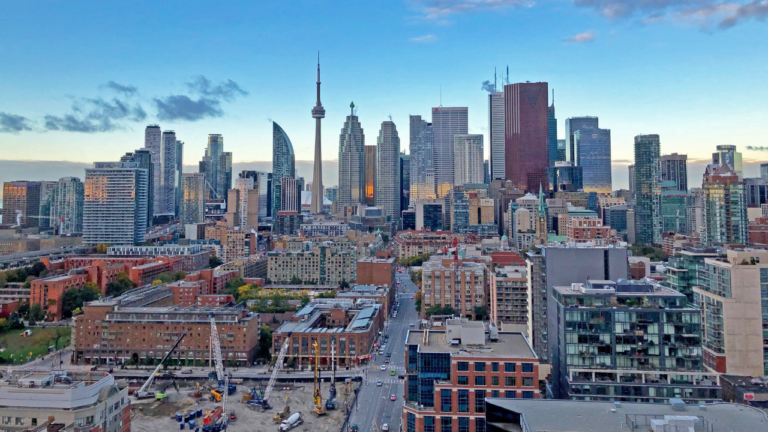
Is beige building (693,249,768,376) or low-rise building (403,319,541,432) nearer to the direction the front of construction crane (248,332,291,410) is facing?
the beige building

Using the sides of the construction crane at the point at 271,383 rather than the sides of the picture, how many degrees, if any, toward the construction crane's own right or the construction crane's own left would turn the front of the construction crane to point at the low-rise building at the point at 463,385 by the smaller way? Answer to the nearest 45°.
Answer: approximately 45° to the construction crane's own right

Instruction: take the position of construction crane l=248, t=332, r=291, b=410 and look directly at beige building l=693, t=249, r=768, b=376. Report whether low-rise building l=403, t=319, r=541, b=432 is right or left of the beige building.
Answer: right

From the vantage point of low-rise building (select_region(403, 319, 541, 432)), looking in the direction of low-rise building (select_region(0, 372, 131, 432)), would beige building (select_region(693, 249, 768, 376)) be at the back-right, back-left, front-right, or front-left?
back-right

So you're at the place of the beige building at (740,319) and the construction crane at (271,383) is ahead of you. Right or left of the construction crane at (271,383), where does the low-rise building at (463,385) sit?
left

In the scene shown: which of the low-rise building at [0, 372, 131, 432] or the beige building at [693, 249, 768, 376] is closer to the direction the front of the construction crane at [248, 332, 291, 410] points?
the beige building

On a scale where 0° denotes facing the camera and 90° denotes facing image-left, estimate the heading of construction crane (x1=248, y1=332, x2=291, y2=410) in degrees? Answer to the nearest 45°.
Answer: approximately 270°

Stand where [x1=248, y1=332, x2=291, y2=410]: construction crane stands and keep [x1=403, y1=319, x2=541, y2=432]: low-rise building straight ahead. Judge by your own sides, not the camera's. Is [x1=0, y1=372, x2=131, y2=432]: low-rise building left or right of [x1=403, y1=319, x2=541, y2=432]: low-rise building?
right

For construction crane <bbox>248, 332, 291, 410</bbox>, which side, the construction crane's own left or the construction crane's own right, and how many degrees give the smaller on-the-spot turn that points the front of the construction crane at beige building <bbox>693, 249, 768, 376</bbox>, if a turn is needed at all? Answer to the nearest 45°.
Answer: approximately 45° to the construction crane's own right
